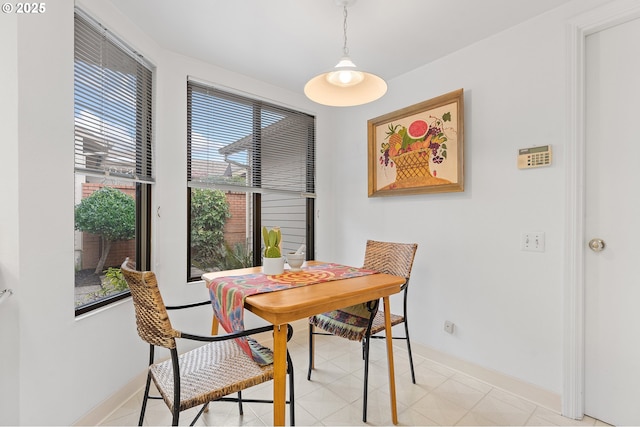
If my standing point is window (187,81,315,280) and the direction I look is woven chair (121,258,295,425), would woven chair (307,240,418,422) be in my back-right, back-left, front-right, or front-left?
front-left

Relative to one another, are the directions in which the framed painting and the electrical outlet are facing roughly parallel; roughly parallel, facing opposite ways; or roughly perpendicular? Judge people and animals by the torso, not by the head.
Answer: roughly parallel

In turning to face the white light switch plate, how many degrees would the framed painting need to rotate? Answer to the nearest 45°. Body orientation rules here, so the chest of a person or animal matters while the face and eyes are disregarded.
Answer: approximately 90° to its left

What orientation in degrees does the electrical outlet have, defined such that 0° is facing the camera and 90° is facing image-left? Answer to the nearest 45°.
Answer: approximately 45°

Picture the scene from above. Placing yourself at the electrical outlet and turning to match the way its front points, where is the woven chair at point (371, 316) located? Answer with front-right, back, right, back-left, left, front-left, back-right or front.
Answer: front

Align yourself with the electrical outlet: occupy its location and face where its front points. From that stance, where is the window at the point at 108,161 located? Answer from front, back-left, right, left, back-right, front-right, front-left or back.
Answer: front

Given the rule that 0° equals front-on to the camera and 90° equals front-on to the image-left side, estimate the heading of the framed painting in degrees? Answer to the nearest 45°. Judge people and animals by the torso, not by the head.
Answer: approximately 45°

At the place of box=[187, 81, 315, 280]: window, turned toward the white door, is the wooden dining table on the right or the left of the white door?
right

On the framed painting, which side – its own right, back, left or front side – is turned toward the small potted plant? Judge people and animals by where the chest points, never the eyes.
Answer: front

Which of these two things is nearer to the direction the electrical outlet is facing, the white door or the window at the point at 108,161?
the window

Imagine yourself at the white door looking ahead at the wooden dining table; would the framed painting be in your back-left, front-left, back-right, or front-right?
front-right

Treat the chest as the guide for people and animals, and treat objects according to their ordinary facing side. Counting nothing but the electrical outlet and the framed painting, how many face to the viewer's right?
0

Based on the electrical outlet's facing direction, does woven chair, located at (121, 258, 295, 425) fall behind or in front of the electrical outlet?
in front

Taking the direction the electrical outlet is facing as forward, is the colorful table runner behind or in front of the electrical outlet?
in front

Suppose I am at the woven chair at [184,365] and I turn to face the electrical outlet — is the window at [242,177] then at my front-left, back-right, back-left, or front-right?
front-left
